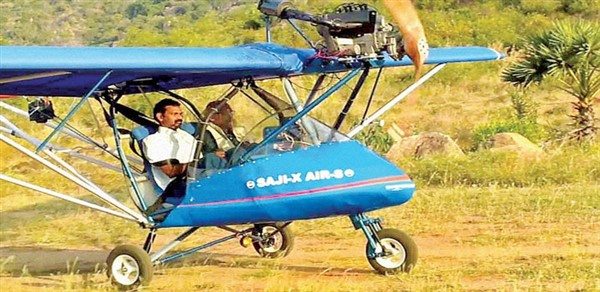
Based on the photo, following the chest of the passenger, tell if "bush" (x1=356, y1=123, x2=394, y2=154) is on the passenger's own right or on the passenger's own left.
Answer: on the passenger's own left

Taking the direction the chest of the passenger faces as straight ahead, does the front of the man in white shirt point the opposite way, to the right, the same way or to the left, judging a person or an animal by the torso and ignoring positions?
the same way

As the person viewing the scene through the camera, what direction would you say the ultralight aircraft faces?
facing the viewer and to the right of the viewer

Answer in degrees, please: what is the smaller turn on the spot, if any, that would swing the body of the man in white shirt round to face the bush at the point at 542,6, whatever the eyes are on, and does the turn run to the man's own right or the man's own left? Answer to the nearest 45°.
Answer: approximately 90° to the man's own left

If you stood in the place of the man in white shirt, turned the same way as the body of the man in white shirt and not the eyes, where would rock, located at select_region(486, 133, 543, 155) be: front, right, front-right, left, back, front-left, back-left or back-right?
left

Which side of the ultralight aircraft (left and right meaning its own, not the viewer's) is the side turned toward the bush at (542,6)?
left

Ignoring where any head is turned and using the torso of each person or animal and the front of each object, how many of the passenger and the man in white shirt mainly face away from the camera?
0

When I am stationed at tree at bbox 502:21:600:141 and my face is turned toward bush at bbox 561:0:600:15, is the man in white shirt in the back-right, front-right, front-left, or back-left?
back-left

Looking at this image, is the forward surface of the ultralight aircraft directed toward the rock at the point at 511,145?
no

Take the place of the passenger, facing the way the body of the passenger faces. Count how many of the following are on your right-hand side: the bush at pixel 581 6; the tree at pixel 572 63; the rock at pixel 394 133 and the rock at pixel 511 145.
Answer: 0

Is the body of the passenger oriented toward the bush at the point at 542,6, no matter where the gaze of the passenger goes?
no
